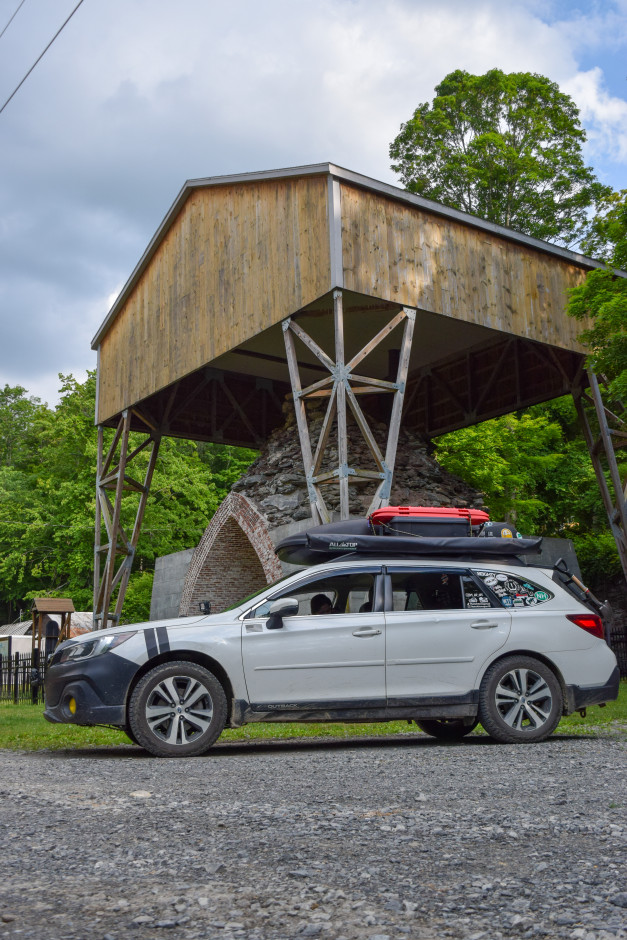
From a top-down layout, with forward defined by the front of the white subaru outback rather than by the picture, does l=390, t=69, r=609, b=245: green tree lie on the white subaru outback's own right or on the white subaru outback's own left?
on the white subaru outback's own right

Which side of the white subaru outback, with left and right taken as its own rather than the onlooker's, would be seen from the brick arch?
right

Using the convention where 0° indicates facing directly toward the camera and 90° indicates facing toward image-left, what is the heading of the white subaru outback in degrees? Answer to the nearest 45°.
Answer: approximately 90°

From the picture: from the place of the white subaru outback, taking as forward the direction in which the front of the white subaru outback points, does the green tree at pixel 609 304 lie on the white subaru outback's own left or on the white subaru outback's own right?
on the white subaru outback's own right

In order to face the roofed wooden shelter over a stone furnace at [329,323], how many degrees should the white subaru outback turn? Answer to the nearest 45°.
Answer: approximately 90° to its right

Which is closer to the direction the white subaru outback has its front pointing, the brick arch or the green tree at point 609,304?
the brick arch

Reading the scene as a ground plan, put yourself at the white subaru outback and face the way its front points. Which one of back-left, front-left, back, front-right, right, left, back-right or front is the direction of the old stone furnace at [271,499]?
right
